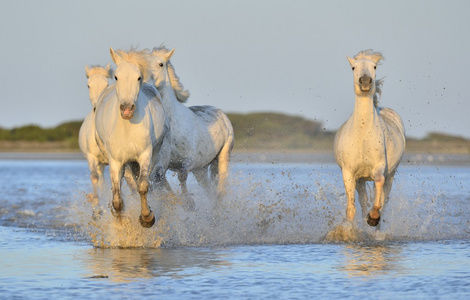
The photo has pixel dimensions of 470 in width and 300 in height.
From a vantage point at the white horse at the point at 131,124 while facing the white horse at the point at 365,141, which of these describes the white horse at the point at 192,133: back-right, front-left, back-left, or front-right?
front-left

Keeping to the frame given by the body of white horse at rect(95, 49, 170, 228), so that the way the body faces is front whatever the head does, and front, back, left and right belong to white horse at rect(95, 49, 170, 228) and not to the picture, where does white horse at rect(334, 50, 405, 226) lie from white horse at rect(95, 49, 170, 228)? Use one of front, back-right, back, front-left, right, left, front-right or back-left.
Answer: left

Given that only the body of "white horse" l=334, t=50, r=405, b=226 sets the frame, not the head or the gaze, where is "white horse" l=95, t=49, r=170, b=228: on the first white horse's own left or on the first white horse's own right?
on the first white horse's own right

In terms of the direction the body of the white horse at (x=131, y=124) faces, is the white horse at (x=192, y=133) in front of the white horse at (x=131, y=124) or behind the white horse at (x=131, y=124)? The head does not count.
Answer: behind

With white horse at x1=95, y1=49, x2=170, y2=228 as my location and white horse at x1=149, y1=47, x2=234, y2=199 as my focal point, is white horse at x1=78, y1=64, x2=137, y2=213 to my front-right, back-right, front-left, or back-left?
front-left

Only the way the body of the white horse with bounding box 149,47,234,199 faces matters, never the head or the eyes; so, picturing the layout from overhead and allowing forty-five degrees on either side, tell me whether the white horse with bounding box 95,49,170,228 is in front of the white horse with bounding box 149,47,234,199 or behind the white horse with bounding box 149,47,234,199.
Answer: in front

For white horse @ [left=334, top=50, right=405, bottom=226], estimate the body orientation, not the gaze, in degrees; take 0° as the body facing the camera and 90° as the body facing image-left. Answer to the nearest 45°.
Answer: approximately 0°

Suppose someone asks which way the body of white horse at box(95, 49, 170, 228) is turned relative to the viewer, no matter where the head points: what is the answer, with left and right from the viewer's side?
facing the viewer

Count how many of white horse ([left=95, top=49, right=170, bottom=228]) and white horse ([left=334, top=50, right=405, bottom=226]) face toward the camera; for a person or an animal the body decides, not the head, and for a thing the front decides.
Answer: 2

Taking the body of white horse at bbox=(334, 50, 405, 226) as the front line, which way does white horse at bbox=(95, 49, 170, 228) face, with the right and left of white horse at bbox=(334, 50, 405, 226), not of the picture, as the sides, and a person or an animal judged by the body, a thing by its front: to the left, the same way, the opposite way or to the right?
the same way

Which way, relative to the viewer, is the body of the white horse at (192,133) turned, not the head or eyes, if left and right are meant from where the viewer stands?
facing the viewer and to the left of the viewer
